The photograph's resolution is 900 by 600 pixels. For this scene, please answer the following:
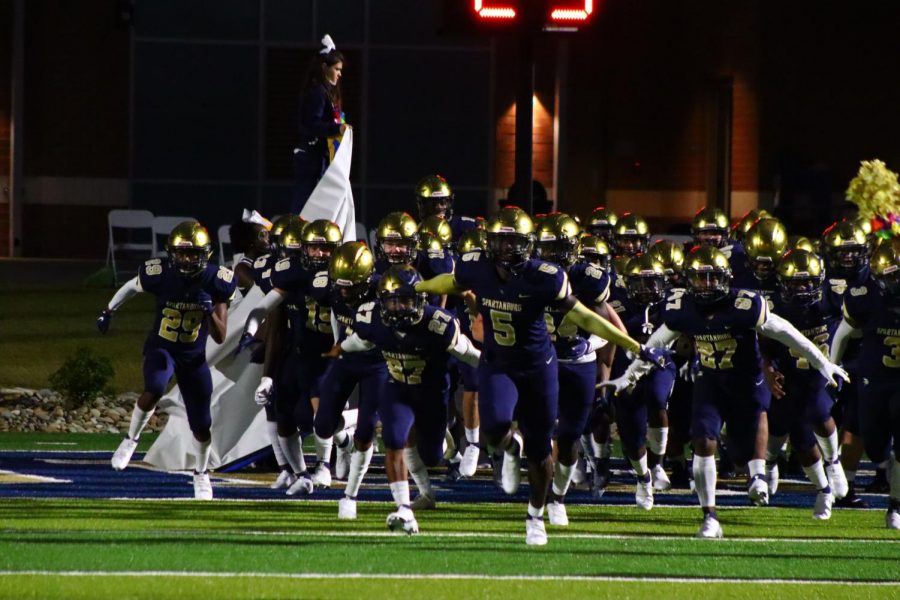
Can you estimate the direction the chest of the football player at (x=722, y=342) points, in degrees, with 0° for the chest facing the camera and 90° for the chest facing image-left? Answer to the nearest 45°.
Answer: approximately 0°

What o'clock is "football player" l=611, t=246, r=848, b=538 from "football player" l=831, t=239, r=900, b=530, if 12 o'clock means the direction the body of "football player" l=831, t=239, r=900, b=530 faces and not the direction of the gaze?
"football player" l=611, t=246, r=848, b=538 is roughly at 2 o'clock from "football player" l=831, t=239, r=900, b=530.

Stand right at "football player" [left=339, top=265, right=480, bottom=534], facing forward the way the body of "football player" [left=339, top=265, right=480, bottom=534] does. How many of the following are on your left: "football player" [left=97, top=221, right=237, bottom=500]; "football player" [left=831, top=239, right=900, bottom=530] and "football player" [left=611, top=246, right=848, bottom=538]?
2

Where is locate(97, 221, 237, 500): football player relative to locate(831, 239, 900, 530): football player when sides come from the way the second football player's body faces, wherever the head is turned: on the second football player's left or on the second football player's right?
on the second football player's right

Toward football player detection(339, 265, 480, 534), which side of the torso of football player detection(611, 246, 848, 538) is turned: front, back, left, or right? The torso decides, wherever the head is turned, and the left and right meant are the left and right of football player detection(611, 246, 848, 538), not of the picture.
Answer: right

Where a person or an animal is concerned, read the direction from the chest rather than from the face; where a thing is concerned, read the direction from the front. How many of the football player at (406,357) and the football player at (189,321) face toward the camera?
2

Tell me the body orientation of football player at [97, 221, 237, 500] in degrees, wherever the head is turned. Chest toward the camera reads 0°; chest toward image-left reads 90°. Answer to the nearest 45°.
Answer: approximately 0°

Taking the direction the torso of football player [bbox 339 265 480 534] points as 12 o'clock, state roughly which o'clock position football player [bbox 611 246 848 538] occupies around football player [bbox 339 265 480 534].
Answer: football player [bbox 611 246 848 538] is roughly at 9 o'clock from football player [bbox 339 265 480 534].

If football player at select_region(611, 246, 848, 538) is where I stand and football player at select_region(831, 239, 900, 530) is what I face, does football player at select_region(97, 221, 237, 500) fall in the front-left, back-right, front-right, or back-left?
back-left

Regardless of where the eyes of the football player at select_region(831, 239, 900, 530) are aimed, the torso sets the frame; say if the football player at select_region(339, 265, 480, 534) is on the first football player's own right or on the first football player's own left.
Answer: on the first football player's own right
